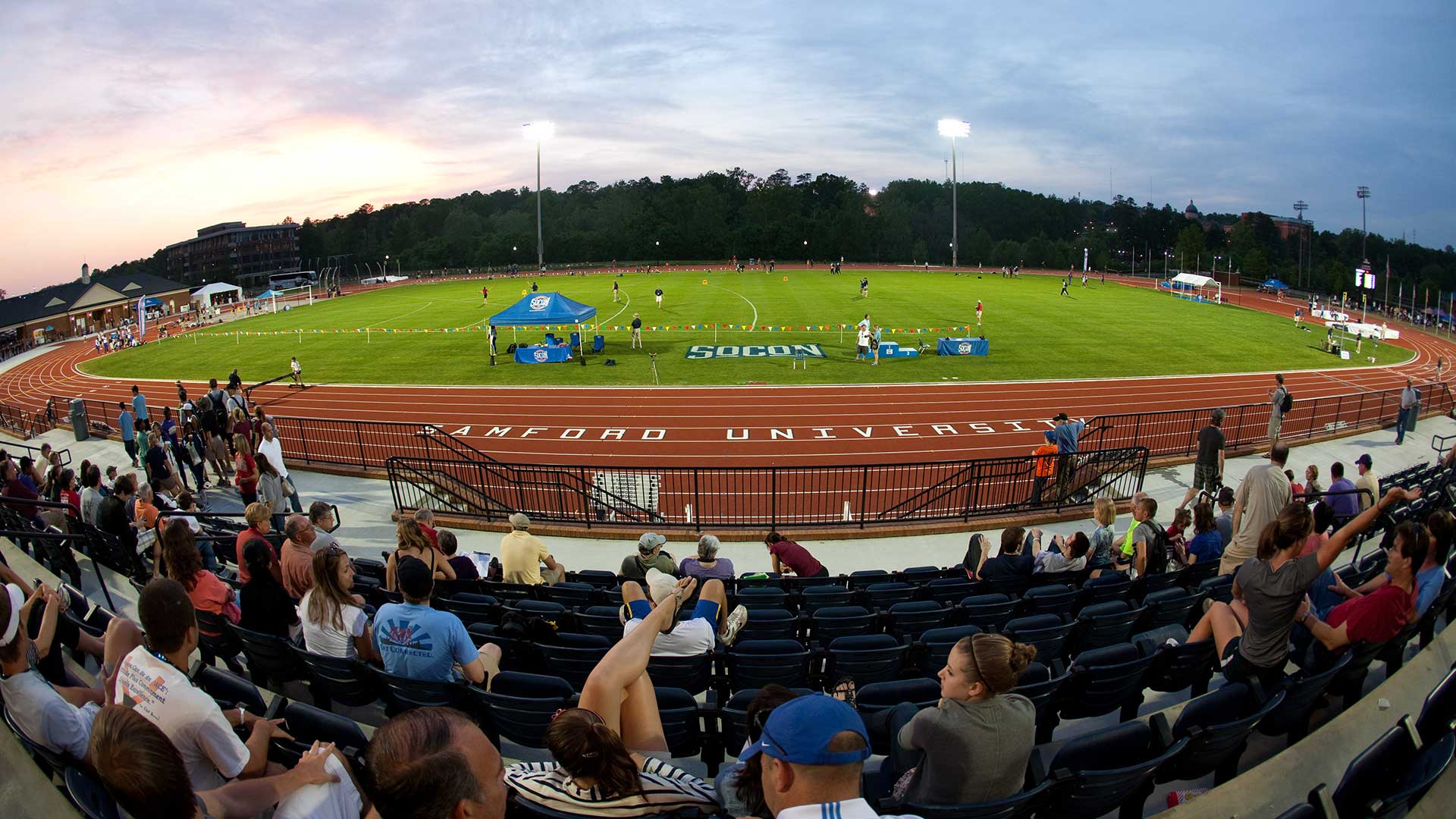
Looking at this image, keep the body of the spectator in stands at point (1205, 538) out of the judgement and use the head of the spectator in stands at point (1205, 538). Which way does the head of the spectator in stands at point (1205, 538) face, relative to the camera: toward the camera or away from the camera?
away from the camera

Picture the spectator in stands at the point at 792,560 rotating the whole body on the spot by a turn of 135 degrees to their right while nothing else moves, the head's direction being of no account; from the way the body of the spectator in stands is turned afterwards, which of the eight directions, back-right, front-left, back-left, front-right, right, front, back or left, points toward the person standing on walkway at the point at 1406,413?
front-left

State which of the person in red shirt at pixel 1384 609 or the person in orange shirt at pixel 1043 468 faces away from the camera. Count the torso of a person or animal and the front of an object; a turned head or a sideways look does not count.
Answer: the person in orange shirt

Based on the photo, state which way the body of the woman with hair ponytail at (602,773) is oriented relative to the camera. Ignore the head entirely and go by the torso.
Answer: away from the camera

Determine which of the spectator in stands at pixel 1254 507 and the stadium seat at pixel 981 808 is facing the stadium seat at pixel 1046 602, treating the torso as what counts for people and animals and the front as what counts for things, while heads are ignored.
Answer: the stadium seat at pixel 981 808

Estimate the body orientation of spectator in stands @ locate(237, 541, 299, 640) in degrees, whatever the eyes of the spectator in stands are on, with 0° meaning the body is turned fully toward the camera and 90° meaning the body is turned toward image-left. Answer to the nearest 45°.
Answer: approximately 225°

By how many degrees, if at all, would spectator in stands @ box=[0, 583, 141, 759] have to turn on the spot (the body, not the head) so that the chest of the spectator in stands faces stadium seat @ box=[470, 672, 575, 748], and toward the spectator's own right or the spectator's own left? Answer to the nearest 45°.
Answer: approximately 45° to the spectator's own right

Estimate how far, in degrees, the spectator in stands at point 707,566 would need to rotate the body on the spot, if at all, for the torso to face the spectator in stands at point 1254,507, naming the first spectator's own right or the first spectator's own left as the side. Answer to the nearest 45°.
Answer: approximately 90° to the first spectator's own right

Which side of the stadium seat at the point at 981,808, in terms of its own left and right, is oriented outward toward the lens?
back

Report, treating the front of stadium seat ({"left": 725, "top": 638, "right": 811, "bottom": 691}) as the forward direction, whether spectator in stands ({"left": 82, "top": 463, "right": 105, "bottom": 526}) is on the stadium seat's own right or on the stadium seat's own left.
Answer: on the stadium seat's own left

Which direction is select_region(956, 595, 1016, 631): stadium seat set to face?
away from the camera

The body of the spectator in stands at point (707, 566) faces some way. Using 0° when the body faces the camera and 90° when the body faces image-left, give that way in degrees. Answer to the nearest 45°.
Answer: approximately 180°

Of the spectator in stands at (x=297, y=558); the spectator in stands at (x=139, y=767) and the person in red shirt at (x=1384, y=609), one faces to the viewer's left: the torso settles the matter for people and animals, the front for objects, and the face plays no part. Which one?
the person in red shirt

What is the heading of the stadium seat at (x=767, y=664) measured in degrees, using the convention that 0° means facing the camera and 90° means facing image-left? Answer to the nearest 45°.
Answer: approximately 180°
